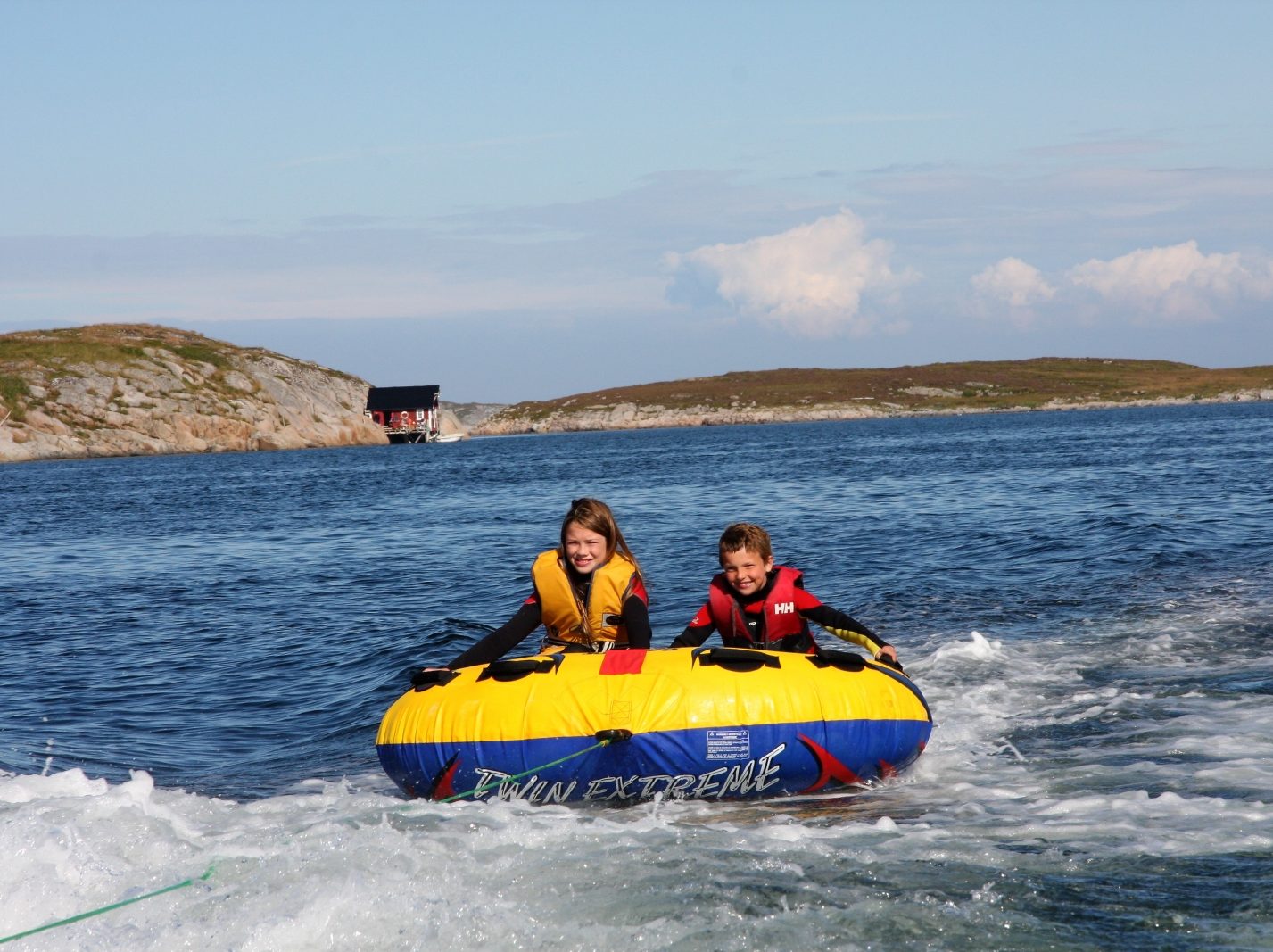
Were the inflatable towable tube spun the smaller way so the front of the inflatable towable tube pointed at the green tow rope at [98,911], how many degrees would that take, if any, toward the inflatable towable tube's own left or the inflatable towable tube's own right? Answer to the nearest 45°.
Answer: approximately 45° to the inflatable towable tube's own right

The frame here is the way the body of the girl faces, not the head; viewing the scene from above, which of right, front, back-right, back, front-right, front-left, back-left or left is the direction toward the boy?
left

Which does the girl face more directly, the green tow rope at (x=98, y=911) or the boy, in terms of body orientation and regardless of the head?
the green tow rope

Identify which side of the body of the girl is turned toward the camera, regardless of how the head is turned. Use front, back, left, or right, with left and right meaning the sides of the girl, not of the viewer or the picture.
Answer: front

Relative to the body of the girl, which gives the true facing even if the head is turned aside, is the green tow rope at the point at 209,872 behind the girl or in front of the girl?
in front

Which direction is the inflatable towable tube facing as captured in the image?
toward the camera
